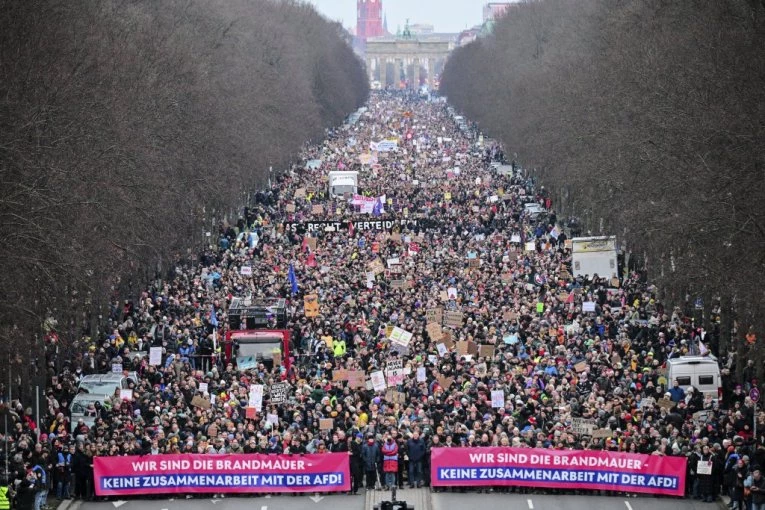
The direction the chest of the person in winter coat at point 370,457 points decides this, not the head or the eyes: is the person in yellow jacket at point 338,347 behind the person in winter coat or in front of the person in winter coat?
behind

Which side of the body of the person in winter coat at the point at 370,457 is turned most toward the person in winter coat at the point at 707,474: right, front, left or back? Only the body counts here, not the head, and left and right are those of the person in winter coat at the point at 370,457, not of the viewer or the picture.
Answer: left

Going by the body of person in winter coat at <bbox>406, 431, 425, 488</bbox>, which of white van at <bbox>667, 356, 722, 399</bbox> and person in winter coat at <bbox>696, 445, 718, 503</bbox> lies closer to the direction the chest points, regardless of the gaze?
the person in winter coat

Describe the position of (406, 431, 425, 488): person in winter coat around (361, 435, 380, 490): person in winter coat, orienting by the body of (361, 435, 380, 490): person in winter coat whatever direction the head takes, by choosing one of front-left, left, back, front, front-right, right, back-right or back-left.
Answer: left

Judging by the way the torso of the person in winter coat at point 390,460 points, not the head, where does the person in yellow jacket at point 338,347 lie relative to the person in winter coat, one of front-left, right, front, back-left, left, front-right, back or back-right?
back

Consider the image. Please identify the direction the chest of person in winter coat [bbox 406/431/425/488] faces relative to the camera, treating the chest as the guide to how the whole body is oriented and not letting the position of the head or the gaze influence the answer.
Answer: toward the camera

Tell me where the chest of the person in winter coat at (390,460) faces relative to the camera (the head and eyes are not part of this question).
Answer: toward the camera

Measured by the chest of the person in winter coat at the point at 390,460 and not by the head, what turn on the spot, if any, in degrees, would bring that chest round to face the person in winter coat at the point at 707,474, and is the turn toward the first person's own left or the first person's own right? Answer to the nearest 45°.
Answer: approximately 90° to the first person's own left
